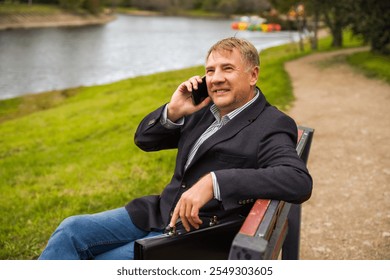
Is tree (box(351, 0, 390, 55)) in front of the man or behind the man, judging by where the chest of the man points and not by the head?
behind

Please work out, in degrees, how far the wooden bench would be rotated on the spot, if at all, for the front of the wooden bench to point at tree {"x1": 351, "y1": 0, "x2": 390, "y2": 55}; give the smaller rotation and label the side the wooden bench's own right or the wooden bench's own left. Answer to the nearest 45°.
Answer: approximately 90° to the wooden bench's own right

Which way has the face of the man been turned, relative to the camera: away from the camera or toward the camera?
toward the camera

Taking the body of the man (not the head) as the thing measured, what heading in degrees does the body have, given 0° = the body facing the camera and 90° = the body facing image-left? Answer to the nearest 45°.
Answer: approximately 45°

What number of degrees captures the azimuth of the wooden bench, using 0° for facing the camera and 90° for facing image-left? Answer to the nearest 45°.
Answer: approximately 90°
